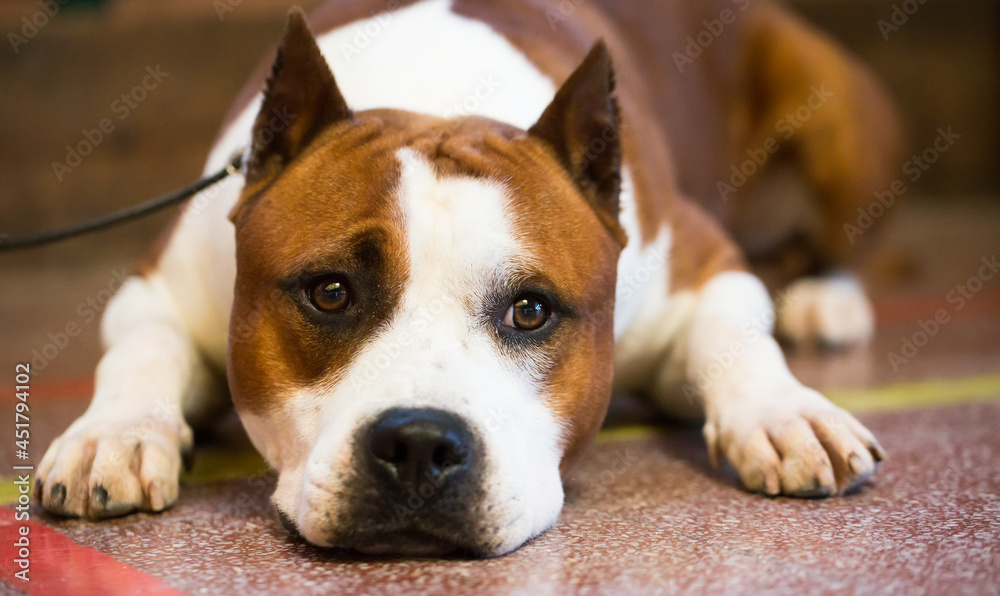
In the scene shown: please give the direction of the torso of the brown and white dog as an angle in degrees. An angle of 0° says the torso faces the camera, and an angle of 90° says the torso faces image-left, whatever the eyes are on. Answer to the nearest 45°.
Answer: approximately 0°
